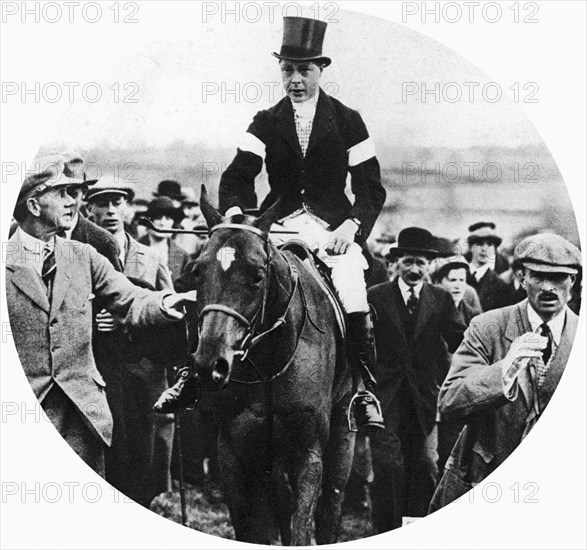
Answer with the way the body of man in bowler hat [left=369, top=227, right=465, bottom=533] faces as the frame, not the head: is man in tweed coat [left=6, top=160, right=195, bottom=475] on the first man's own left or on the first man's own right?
on the first man's own right

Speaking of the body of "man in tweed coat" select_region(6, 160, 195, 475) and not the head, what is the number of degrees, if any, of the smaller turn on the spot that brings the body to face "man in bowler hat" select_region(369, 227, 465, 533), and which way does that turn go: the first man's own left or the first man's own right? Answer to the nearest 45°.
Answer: approximately 45° to the first man's own left

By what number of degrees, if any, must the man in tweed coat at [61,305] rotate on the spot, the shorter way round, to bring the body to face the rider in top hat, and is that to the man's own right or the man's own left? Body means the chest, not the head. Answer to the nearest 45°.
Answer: approximately 45° to the man's own left

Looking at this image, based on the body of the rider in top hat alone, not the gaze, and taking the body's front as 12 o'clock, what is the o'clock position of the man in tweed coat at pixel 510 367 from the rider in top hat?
The man in tweed coat is roughly at 9 o'clock from the rider in top hat.

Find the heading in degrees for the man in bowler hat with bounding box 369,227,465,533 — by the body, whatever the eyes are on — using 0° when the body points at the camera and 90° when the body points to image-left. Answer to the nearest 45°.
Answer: approximately 0°

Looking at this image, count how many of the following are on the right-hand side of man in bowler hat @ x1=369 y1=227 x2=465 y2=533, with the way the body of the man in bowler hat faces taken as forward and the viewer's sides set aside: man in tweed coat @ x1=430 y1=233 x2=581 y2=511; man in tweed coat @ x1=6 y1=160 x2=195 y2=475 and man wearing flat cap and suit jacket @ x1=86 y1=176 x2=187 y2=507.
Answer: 2

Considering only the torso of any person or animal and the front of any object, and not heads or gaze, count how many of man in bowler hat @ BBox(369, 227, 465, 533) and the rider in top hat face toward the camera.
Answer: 2

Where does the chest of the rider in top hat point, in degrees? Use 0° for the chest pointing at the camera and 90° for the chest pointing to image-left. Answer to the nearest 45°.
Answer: approximately 0°

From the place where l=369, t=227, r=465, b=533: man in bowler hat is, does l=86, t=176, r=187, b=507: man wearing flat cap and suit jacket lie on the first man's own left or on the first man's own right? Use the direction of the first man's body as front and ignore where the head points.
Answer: on the first man's own right
